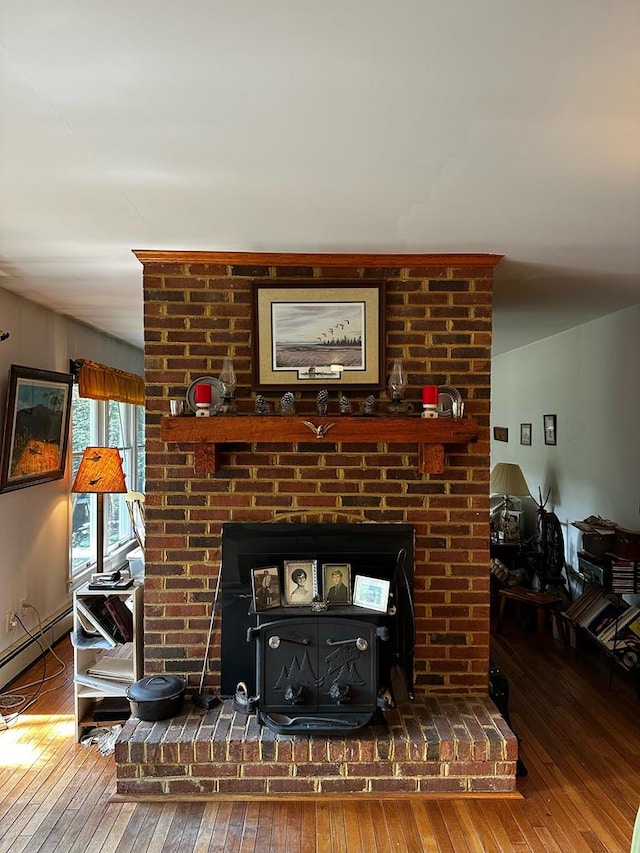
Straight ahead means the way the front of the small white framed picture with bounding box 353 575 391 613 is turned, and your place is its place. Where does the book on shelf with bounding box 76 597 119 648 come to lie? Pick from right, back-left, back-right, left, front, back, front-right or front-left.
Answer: right

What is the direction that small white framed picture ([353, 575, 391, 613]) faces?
toward the camera

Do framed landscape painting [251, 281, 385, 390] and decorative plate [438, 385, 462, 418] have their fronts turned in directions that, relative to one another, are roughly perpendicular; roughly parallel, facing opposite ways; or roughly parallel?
roughly parallel

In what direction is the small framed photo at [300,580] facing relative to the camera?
toward the camera

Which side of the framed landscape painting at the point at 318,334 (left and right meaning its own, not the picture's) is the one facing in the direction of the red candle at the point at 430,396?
left

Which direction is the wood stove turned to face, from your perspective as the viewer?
facing the viewer

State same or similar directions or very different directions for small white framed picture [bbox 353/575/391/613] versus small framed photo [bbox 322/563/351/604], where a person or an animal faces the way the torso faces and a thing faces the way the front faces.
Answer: same or similar directions

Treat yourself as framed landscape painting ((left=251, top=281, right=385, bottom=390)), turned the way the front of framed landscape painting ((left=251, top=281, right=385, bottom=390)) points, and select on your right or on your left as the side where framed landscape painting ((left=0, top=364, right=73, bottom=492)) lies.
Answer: on your right
